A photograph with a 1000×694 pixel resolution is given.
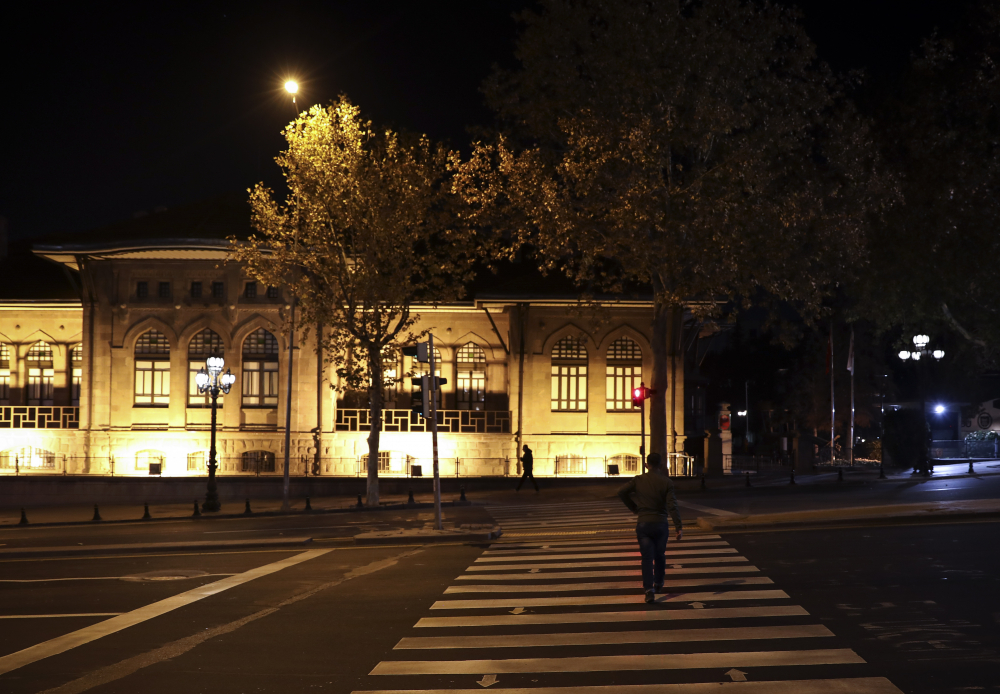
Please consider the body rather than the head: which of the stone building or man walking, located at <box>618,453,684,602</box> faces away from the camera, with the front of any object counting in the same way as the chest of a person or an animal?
the man walking

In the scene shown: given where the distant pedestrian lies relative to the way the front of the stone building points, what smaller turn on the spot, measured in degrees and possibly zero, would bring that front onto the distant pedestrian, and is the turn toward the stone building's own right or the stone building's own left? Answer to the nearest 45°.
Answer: approximately 45° to the stone building's own left

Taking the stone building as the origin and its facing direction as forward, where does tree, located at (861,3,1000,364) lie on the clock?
The tree is roughly at 10 o'clock from the stone building.

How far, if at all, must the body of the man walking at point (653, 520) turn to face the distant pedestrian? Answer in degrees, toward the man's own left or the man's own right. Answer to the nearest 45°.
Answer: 0° — they already face them

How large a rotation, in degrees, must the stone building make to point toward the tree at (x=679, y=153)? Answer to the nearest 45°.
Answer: approximately 45° to its left

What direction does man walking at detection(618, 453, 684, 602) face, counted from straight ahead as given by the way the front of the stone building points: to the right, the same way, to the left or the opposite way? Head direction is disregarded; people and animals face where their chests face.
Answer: the opposite way

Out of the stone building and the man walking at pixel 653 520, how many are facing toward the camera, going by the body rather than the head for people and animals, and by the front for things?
1

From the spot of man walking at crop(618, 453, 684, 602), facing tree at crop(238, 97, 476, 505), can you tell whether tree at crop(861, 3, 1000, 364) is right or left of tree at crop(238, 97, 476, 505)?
right

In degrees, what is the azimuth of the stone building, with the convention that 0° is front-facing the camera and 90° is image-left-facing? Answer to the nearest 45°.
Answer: approximately 0°

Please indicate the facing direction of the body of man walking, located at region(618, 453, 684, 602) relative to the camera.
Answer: away from the camera
